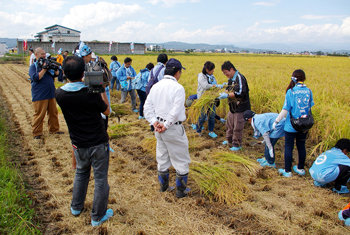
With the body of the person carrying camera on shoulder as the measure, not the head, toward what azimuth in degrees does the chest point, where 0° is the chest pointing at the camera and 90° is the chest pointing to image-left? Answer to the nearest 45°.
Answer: approximately 225°

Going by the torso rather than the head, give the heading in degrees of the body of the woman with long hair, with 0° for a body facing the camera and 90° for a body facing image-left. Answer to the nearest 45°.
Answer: approximately 135°

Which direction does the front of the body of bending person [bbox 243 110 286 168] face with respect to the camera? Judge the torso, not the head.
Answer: to the viewer's left

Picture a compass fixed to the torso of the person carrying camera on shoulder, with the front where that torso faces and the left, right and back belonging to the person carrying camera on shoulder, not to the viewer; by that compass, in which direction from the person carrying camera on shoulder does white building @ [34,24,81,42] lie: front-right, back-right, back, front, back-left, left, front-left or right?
front-left

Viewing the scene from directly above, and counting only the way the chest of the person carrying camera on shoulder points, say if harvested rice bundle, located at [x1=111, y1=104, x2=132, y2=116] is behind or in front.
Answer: in front

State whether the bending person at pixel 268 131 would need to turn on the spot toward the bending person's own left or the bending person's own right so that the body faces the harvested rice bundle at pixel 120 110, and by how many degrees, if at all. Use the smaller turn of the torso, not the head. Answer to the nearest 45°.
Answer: approximately 45° to the bending person's own right

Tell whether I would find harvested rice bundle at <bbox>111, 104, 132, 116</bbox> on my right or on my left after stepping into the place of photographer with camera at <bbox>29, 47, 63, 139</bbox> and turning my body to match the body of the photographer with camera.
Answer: on my left

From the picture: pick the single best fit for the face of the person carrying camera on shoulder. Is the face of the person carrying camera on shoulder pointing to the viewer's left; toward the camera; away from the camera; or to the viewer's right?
away from the camera
